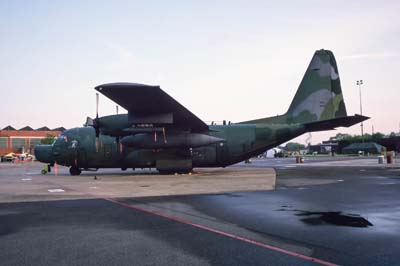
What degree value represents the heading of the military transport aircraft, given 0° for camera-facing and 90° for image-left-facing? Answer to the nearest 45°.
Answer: approximately 90°
